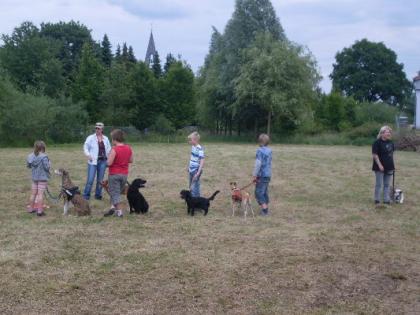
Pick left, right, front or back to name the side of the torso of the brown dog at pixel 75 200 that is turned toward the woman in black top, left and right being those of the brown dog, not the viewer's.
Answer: back

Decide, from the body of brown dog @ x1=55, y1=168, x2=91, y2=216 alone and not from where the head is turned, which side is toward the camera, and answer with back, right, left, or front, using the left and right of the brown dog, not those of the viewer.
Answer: left

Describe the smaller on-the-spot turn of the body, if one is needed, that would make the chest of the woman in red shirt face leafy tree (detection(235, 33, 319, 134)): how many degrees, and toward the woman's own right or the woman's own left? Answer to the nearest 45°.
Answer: approximately 45° to the woman's own right

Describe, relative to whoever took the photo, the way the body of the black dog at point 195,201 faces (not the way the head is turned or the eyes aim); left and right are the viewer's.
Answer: facing to the left of the viewer

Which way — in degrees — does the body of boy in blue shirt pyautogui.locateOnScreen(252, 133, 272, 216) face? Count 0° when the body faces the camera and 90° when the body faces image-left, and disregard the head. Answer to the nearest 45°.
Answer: approximately 135°

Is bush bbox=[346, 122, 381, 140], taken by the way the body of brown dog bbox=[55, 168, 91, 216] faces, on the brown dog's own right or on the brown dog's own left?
on the brown dog's own right

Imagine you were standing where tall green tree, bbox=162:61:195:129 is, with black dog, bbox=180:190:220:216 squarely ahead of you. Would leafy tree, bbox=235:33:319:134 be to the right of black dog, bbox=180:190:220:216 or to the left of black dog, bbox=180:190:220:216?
left

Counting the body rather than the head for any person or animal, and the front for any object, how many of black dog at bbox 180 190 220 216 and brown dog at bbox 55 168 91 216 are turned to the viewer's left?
2

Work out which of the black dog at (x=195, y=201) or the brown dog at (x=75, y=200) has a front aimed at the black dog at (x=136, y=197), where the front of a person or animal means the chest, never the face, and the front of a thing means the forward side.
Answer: the black dog at (x=195, y=201)

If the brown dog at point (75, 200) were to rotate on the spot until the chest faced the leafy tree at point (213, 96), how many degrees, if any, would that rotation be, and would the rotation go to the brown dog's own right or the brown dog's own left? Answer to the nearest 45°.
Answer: approximately 90° to the brown dog's own right

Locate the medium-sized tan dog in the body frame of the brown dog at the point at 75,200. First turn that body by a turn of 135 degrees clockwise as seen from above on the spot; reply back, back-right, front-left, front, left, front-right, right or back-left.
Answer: front-right

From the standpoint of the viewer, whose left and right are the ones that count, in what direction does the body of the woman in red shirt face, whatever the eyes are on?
facing away from the viewer and to the left of the viewer

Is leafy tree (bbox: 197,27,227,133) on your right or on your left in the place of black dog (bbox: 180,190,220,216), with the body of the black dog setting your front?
on your right

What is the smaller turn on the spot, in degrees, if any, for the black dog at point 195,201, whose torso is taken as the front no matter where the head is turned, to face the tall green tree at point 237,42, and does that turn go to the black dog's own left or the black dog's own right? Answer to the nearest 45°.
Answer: approximately 90° to the black dog's own right

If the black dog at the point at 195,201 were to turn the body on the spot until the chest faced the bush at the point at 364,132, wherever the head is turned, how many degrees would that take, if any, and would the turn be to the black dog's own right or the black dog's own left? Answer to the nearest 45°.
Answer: approximately 90° to the black dog's own right
